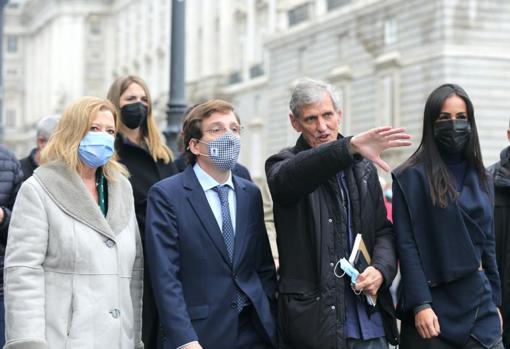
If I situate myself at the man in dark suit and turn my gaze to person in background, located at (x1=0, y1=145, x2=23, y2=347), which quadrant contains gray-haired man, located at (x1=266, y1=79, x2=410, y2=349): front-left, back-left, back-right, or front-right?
back-right

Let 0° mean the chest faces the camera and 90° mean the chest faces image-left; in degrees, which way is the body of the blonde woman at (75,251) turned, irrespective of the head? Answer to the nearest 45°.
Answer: approximately 315°

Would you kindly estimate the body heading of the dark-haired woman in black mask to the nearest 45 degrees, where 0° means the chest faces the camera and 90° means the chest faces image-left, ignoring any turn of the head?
approximately 315°
